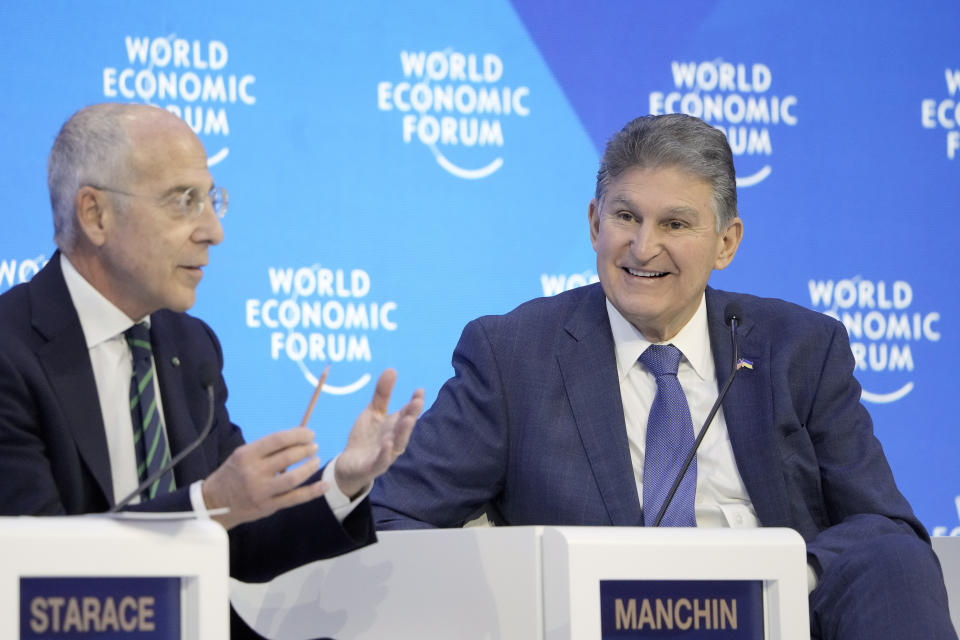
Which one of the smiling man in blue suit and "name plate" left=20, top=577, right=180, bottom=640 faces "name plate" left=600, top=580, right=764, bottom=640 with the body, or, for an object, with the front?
the smiling man in blue suit

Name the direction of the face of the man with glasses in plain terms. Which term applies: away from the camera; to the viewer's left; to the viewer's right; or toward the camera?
to the viewer's right

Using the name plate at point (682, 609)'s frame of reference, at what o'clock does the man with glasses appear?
The man with glasses is roughly at 3 o'clock from the name plate.

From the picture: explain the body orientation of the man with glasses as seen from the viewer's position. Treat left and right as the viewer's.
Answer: facing the viewer and to the right of the viewer

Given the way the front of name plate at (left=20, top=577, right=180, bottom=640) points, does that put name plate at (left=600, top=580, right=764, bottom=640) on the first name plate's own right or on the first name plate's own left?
on the first name plate's own left

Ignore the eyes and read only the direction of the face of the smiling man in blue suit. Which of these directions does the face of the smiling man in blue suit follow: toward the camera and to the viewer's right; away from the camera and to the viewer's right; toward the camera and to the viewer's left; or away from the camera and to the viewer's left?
toward the camera and to the viewer's left

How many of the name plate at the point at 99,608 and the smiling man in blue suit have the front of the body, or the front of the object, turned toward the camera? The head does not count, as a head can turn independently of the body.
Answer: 2

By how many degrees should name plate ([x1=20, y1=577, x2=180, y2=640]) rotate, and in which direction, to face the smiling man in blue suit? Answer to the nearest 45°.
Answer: approximately 135° to its left

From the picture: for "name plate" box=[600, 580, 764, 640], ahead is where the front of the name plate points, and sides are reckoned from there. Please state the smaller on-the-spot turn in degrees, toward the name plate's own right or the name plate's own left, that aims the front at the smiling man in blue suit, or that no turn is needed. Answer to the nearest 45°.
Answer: approximately 180°

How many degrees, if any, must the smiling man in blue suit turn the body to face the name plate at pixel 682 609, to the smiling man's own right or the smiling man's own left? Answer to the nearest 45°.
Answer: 0° — they already face it

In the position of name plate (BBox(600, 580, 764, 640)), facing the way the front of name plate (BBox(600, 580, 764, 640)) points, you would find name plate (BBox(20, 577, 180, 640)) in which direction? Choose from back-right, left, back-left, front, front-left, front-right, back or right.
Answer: front-right

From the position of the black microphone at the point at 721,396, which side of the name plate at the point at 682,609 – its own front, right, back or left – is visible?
back

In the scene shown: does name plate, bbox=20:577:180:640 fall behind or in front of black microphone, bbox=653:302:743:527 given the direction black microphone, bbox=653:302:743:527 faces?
behind

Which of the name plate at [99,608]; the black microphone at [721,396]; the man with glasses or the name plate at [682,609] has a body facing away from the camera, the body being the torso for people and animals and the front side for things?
the black microphone
